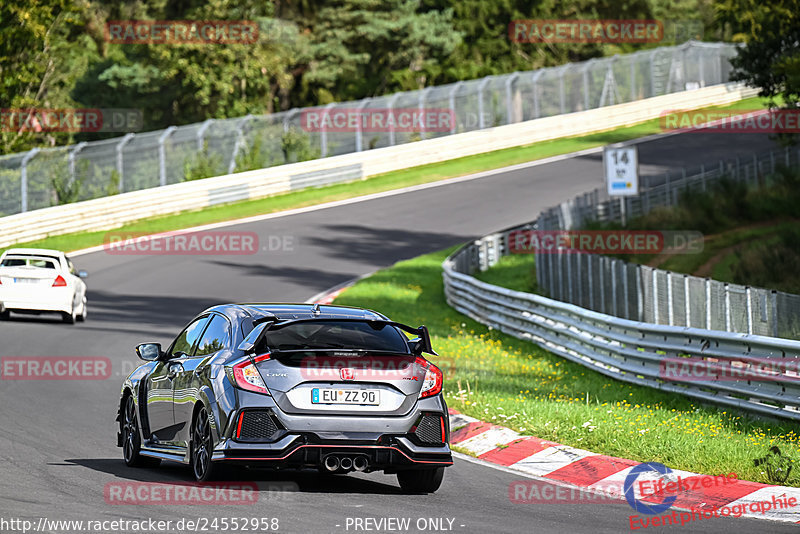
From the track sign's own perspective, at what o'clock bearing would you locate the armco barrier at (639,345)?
The armco barrier is roughly at 12 o'clock from the track sign.

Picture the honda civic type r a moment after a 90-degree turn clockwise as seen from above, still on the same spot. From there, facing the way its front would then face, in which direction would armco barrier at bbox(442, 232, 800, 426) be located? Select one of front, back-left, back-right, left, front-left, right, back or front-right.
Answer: front

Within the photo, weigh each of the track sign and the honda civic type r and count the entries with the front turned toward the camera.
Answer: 1

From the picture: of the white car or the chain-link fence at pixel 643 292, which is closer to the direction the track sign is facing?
the chain-link fence

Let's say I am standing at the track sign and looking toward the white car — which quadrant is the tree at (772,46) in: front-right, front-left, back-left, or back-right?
back-right

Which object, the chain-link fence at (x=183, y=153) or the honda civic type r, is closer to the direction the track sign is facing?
the honda civic type r

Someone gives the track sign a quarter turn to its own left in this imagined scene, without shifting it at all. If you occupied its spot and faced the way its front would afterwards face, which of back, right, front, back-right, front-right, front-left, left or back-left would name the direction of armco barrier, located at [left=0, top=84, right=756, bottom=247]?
back-left

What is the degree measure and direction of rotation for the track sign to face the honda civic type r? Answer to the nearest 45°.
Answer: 0° — it already faces it

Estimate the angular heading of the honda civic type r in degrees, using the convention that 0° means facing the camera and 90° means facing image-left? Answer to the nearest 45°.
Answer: approximately 135°
